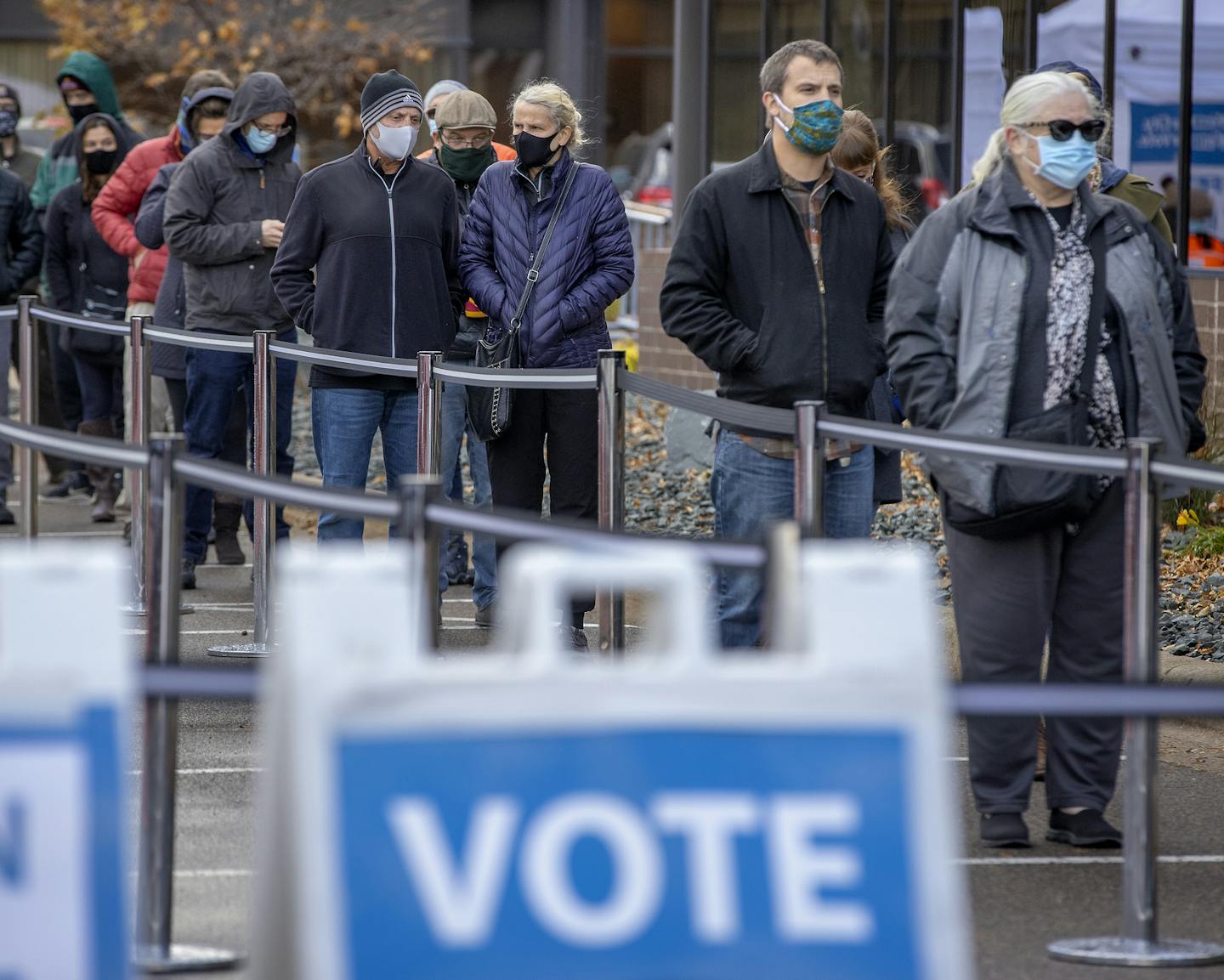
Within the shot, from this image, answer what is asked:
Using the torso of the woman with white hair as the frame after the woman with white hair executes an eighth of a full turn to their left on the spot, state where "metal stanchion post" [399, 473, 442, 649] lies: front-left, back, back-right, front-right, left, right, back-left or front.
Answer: back-right

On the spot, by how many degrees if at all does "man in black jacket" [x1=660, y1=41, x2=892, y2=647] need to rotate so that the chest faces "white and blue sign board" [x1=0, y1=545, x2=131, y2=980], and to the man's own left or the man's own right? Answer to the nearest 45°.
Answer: approximately 45° to the man's own right

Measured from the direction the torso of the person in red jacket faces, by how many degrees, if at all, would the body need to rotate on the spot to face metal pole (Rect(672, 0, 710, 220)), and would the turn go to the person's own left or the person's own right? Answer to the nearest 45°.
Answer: approximately 90° to the person's own left

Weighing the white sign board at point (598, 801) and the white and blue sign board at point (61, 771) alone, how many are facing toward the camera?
2

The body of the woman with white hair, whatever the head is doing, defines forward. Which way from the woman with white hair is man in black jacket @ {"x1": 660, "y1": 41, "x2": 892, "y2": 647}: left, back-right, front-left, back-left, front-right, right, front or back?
back

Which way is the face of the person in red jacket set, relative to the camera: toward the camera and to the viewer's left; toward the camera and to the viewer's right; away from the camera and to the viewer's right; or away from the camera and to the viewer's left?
toward the camera and to the viewer's right

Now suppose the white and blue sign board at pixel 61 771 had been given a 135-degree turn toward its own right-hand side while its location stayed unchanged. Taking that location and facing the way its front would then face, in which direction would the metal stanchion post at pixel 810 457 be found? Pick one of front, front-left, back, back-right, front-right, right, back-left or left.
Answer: right
